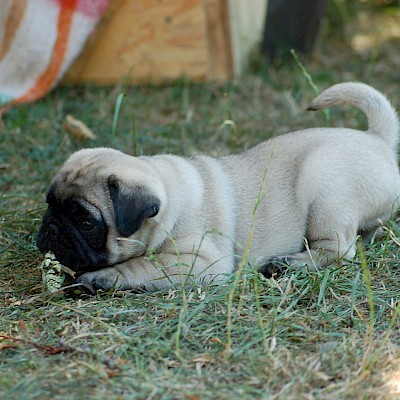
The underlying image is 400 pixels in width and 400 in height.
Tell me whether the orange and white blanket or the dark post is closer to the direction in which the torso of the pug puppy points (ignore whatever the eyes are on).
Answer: the orange and white blanket

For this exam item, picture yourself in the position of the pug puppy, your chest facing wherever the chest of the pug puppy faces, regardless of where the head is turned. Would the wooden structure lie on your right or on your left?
on your right

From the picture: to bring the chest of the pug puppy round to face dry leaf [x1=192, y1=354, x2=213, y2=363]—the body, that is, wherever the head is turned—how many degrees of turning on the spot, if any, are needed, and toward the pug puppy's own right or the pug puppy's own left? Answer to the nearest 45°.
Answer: approximately 90° to the pug puppy's own left

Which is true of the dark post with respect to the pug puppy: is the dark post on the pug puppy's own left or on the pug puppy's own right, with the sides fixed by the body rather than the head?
on the pug puppy's own right

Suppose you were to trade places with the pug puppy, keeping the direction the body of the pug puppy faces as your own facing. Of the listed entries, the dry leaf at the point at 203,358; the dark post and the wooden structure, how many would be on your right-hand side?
2

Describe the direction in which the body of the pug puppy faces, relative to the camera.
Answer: to the viewer's left

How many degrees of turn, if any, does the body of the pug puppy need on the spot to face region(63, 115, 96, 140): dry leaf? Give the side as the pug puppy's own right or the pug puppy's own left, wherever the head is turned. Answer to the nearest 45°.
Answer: approximately 45° to the pug puppy's own right

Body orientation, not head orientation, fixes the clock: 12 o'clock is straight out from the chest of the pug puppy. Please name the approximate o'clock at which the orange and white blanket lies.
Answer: The orange and white blanket is roughly at 2 o'clock from the pug puppy.
